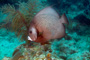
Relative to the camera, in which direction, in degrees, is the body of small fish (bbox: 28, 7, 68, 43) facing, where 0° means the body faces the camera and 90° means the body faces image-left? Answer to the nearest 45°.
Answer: approximately 90°
